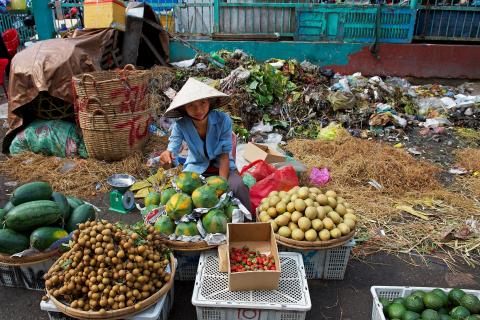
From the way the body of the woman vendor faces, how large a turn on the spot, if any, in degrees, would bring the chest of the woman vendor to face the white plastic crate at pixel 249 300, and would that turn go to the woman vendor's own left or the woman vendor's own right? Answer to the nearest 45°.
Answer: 0° — they already face it

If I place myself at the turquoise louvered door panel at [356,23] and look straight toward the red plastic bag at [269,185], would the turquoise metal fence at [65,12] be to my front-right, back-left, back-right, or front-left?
front-right

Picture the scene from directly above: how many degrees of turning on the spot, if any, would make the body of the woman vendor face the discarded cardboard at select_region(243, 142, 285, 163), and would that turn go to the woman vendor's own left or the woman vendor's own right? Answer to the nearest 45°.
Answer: approximately 135° to the woman vendor's own left

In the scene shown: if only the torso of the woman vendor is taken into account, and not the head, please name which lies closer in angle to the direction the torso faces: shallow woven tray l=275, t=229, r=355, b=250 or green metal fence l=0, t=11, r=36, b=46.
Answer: the shallow woven tray

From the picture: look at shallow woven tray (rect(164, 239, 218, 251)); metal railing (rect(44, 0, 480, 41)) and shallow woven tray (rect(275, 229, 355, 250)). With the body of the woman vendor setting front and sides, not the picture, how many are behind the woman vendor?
1

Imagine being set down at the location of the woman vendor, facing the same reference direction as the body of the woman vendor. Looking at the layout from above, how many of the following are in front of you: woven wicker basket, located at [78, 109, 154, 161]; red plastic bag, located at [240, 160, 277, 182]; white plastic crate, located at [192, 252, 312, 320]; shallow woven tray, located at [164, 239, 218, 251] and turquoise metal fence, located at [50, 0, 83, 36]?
2

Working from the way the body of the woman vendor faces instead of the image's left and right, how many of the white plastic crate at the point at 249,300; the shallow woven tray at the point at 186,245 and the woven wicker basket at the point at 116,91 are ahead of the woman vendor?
2

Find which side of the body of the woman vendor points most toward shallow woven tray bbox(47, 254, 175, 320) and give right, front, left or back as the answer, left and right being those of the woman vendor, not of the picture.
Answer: front

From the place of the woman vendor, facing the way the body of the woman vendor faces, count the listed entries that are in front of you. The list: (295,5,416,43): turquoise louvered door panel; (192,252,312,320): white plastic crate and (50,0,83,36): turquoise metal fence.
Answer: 1

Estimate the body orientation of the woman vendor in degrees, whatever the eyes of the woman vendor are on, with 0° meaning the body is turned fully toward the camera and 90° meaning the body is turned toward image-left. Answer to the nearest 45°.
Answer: approximately 0°

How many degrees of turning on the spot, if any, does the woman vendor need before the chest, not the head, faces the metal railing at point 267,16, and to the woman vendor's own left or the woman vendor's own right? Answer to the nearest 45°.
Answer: approximately 180°

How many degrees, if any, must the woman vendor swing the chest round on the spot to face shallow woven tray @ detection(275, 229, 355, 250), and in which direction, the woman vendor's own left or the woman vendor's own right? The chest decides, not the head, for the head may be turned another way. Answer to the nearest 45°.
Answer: approximately 45° to the woman vendor's own left

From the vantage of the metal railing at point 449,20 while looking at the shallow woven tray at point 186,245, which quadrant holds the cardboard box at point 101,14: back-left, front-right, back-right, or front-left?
front-right

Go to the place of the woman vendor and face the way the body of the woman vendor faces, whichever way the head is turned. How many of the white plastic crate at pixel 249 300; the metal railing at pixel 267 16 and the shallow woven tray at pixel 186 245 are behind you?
1

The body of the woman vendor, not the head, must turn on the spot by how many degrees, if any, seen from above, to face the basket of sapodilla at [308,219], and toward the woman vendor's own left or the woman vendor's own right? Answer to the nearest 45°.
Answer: approximately 45° to the woman vendor's own left

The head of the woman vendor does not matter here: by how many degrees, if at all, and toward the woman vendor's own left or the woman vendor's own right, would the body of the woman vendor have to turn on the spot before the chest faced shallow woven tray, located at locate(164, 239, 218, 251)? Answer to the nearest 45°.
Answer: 0° — they already face it

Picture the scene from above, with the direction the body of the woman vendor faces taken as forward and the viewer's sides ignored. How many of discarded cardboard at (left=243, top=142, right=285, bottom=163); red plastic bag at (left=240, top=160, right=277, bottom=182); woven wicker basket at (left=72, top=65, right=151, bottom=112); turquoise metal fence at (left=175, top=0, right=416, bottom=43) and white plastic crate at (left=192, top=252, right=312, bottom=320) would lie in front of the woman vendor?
1
